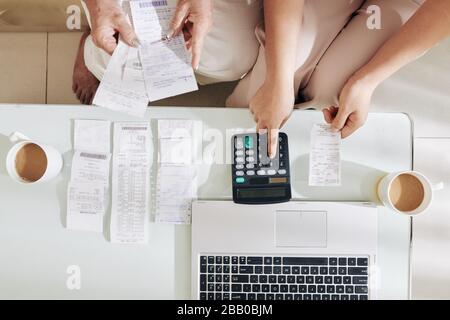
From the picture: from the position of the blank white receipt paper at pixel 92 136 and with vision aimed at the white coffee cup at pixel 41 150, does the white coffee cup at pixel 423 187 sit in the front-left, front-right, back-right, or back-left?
back-left

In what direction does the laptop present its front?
away from the camera
